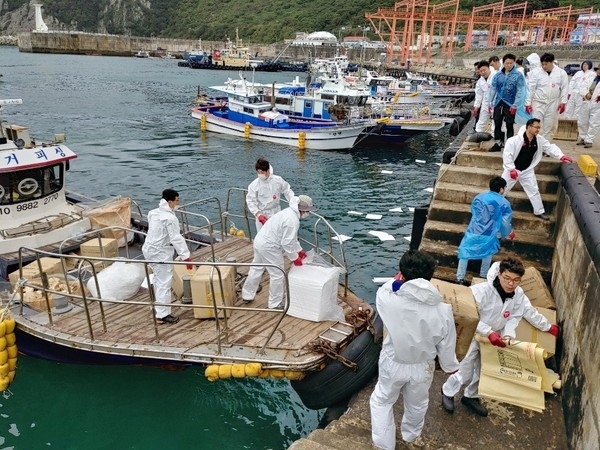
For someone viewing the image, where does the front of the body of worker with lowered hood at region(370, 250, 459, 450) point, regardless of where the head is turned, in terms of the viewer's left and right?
facing away from the viewer

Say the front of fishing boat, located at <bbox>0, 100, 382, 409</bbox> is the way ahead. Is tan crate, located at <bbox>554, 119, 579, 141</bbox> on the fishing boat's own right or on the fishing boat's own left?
on the fishing boat's own left

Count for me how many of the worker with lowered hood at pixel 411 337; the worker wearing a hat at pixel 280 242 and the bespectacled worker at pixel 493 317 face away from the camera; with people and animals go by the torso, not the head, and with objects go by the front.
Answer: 1

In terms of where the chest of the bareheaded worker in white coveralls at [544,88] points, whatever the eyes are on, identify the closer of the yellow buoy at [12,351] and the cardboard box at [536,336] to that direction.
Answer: the cardboard box

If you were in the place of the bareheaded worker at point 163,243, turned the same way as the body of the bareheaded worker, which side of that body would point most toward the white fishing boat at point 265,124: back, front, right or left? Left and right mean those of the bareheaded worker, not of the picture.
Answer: left

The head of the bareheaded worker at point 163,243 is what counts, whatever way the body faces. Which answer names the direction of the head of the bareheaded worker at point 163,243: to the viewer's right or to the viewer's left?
to the viewer's right

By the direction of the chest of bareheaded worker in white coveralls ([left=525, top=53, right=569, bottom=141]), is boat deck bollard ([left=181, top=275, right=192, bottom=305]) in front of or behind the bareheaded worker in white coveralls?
in front

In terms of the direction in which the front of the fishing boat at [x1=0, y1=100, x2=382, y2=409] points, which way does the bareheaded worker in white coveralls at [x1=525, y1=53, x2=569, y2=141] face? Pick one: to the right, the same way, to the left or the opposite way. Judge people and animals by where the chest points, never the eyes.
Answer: to the right

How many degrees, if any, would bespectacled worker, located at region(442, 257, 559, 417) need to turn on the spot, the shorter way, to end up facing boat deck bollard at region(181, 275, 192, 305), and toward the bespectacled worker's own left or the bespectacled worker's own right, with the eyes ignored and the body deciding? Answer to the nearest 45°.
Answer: approximately 135° to the bespectacled worker's own right

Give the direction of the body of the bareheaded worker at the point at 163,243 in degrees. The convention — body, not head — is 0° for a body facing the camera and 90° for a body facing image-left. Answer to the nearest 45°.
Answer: approximately 270°

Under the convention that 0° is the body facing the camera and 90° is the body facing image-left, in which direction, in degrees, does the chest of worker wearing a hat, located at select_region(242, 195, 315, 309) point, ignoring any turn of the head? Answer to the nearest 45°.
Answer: approximately 270°

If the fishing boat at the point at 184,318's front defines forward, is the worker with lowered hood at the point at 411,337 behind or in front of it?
in front
